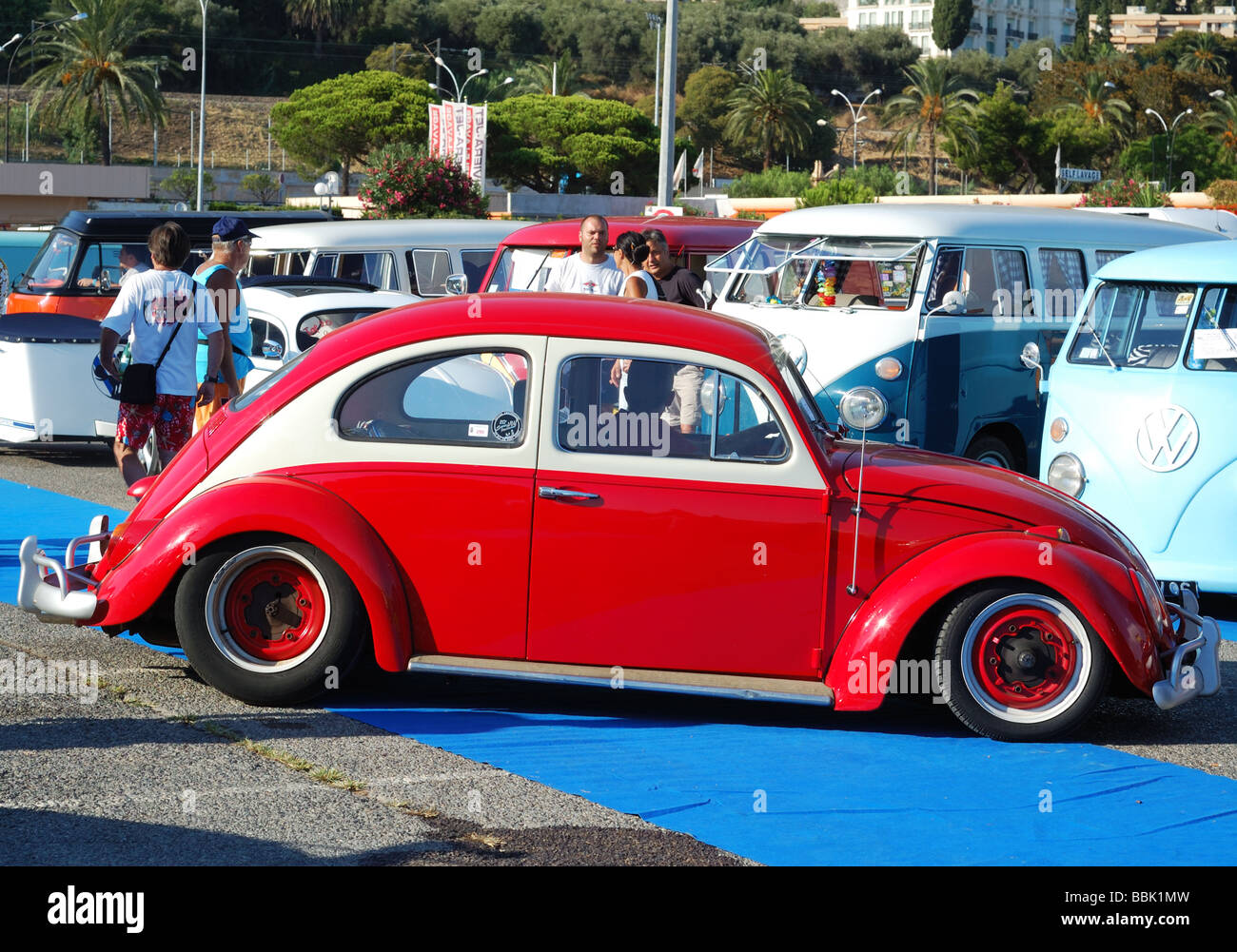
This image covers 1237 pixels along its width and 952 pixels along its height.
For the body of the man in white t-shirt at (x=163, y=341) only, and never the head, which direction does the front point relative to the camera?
away from the camera

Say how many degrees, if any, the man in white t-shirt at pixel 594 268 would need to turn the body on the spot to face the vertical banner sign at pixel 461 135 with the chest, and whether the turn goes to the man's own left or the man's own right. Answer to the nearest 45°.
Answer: approximately 180°

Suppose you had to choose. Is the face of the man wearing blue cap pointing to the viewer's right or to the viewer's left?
to the viewer's right

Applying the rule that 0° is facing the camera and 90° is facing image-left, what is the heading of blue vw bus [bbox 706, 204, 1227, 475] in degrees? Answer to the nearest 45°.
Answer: approximately 45°

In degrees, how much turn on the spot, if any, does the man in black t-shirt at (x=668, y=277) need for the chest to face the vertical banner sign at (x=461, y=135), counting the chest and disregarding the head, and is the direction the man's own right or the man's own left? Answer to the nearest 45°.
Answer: approximately 135° to the man's own right

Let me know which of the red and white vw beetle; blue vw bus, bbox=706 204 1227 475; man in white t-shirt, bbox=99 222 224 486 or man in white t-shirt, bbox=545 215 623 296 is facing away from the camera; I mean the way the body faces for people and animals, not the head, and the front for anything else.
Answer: man in white t-shirt, bbox=99 222 224 486

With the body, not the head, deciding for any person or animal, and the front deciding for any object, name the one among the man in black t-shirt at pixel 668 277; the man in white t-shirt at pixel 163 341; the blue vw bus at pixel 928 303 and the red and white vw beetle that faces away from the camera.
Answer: the man in white t-shirt

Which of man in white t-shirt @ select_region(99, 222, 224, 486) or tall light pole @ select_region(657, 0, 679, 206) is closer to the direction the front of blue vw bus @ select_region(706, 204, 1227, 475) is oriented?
the man in white t-shirt

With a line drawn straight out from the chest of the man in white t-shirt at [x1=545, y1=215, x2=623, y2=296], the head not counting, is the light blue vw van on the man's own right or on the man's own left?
on the man's own left

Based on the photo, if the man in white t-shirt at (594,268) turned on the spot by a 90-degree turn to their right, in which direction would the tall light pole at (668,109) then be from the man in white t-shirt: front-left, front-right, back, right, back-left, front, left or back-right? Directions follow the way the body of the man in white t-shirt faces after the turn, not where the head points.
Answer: right

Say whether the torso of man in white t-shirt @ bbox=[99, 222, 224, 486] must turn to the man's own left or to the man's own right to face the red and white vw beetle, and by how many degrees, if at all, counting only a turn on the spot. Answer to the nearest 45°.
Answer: approximately 135° to the man's own right

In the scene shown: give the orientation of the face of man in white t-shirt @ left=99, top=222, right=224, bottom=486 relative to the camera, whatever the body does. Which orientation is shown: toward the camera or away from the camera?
away from the camera

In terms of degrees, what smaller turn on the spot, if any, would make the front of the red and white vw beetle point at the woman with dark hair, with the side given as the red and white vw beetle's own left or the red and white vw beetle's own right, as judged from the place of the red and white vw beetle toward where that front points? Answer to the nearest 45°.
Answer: approximately 90° to the red and white vw beetle's own left

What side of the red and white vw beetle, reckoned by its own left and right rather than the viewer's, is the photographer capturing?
right

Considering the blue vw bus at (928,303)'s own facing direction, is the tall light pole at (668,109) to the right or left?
on its right

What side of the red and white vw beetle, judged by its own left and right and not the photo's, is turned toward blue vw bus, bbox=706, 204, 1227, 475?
left
